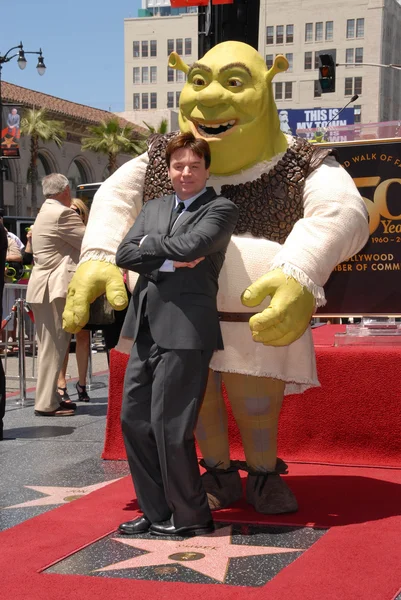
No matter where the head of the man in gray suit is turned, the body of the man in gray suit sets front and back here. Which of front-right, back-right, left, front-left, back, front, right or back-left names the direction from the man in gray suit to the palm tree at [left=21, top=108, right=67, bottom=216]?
back-right

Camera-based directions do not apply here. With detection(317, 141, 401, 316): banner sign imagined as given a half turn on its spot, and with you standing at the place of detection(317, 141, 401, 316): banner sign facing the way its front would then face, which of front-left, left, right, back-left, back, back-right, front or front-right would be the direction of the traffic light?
front

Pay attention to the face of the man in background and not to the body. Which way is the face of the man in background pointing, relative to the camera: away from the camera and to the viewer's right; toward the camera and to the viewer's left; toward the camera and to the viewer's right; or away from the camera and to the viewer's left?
away from the camera and to the viewer's right

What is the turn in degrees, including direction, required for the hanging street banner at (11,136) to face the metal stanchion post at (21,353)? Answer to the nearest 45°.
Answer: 0° — it already faces it

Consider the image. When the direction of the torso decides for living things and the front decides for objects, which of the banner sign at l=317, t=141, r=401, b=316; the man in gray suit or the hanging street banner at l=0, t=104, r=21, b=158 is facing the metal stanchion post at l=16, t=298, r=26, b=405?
the hanging street banner

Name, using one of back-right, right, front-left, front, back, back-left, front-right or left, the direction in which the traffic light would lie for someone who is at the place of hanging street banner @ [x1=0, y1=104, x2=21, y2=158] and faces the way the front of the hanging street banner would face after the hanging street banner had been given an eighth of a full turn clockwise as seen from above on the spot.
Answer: left

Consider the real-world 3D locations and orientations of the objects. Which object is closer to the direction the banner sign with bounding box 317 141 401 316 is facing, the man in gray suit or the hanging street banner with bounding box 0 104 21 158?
the man in gray suit

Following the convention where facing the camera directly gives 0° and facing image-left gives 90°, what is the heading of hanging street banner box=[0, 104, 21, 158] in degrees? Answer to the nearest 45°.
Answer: approximately 0°

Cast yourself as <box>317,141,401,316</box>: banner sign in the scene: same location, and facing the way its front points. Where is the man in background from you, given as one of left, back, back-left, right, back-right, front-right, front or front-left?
right

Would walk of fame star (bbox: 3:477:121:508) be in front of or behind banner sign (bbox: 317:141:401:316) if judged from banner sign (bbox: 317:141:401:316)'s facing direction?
in front

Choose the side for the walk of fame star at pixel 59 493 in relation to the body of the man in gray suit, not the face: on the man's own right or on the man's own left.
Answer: on the man's own right

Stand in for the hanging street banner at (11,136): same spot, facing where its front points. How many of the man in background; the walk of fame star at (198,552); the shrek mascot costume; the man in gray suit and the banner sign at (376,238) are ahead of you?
5
